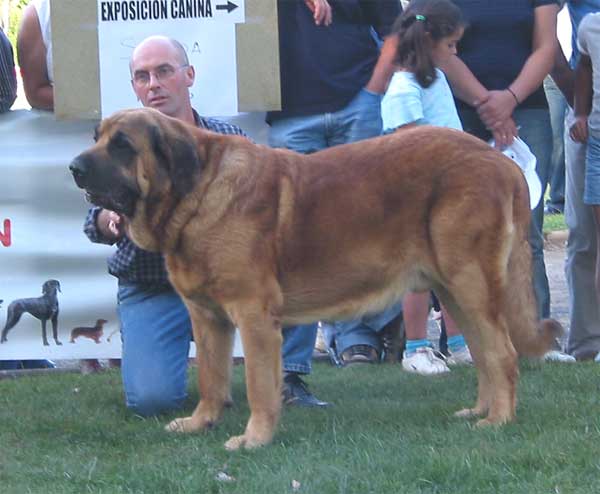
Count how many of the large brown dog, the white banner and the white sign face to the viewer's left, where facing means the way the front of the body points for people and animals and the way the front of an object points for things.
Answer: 1

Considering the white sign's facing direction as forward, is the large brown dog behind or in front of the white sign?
in front

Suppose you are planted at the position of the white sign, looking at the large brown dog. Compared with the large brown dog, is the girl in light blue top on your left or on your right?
left

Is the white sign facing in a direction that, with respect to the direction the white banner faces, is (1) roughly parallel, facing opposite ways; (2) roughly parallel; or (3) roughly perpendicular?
roughly parallel

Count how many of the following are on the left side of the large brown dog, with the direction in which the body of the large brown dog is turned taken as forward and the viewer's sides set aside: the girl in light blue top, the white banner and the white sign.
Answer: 0

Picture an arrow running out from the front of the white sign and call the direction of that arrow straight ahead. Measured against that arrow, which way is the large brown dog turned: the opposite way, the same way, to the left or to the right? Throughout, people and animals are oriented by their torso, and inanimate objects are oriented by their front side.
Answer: to the right

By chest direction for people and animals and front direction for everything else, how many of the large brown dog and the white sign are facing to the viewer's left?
1

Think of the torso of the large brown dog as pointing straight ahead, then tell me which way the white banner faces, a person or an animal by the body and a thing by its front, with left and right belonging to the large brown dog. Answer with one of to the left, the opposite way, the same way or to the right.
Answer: to the left

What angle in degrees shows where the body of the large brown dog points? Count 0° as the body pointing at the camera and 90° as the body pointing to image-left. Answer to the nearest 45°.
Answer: approximately 90°

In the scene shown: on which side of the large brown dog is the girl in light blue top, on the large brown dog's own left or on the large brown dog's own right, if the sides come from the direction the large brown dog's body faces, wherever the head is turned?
on the large brown dog's own right

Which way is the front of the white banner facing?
toward the camera

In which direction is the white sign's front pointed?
toward the camera

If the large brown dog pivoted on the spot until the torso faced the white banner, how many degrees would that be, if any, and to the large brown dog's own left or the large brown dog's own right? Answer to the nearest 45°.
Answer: approximately 45° to the large brown dog's own right
